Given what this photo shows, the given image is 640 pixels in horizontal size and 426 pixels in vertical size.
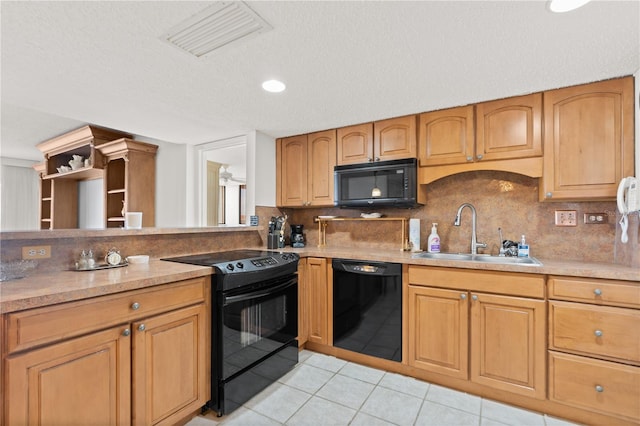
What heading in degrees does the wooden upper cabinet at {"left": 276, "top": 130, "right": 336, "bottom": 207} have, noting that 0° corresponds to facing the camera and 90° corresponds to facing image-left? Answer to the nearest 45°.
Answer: approximately 45°

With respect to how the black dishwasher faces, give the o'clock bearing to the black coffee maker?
The black coffee maker is roughly at 3 o'clock from the black dishwasher.

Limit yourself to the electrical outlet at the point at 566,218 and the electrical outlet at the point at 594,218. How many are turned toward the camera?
2

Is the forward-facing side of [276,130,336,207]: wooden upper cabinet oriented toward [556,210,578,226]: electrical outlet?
no

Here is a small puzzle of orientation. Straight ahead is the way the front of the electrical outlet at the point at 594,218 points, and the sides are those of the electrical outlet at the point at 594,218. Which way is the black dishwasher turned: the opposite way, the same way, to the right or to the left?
the same way

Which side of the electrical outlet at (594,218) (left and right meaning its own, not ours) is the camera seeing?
front

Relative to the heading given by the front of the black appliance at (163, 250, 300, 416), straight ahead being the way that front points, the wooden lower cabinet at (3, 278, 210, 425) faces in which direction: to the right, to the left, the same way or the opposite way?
the same way

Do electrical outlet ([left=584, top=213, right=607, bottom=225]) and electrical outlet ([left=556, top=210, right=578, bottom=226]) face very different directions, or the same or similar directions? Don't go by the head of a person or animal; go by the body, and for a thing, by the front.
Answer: same or similar directions

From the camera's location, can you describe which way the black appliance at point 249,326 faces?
facing the viewer and to the right of the viewer

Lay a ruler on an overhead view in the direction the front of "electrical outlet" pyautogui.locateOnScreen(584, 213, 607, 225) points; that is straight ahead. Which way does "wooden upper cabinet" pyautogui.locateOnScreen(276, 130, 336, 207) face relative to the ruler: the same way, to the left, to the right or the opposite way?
the same way

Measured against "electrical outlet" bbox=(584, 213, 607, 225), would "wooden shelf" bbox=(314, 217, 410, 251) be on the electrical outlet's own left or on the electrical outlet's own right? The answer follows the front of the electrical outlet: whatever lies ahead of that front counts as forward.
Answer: on the electrical outlet's own right

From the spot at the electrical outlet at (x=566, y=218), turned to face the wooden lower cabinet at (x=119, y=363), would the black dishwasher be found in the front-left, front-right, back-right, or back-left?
front-right

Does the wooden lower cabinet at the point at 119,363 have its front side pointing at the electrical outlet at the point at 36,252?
no

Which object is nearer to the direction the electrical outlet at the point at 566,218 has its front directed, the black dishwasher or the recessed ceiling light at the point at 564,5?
the recessed ceiling light

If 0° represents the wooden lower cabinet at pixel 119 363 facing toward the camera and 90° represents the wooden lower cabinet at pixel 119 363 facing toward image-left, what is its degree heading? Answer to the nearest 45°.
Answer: approximately 315°

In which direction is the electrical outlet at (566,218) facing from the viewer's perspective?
toward the camera

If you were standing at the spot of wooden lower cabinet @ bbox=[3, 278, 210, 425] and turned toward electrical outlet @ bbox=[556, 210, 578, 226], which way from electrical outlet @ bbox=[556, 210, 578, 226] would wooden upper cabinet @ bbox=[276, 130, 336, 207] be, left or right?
left

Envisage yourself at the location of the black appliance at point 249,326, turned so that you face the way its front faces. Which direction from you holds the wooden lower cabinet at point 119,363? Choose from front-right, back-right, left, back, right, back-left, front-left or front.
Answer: right

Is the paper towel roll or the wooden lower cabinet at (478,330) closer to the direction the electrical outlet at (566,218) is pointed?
the wooden lower cabinet
